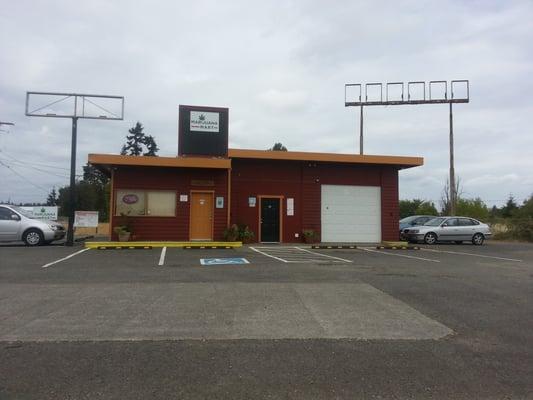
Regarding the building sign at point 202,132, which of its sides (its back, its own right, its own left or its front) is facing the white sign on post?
right

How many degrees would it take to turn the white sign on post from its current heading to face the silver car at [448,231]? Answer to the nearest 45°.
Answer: approximately 90° to its left

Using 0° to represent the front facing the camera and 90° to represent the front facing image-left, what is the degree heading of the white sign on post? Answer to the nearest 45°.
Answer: approximately 0°

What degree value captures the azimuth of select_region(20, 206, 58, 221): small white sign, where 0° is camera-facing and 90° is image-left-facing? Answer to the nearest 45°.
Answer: approximately 0°
